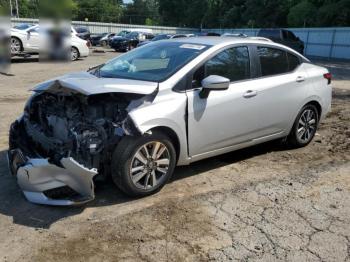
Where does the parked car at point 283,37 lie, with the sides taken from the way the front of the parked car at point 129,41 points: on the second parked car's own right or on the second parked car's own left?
on the second parked car's own left

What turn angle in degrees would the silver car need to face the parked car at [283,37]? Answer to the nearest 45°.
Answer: approximately 135° to its right

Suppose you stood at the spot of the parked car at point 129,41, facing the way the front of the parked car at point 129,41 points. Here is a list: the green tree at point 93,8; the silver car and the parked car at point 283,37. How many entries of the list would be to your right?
1

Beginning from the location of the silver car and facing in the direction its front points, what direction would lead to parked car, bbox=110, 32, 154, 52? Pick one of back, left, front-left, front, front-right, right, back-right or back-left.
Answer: back-right

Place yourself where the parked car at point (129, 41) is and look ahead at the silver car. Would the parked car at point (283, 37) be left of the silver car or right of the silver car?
left

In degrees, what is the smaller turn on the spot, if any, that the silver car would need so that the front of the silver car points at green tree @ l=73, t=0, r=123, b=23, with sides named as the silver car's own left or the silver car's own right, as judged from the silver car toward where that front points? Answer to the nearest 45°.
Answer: approximately 135° to the silver car's own right

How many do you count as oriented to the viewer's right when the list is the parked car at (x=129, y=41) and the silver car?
0

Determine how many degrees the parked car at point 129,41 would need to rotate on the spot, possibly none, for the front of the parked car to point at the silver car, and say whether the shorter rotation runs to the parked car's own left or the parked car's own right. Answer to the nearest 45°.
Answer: approximately 45° to the parked car's own left

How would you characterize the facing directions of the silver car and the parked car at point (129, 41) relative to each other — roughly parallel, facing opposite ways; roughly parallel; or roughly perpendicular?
roughly parallel

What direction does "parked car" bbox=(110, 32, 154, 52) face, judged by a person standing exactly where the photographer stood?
facing the viewer and to the left of the viewer
